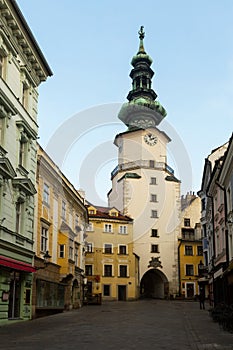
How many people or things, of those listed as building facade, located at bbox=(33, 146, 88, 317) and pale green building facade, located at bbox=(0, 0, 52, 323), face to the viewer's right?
2

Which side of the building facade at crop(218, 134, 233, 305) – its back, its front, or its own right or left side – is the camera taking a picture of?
left

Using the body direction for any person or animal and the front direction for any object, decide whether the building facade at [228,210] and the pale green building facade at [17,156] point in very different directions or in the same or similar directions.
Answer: very different directions

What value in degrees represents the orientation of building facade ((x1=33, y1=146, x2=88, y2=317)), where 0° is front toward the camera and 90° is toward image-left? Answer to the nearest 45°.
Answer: approximately 270°

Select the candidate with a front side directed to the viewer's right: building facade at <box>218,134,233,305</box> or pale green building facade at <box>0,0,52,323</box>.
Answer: the pale green building facade

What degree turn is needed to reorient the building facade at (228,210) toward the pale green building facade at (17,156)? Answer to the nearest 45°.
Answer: approximately 45° to its left

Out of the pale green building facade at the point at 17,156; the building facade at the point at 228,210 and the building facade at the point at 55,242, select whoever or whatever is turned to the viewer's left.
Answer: the building facade at the point at 228,210

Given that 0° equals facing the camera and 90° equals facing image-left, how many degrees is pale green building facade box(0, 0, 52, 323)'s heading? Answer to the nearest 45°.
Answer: approximately 270°

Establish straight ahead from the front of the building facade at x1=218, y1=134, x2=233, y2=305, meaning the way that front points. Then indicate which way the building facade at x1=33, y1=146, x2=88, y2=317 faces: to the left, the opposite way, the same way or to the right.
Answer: the opposite way

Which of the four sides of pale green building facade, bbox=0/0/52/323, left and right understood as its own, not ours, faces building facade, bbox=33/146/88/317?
left

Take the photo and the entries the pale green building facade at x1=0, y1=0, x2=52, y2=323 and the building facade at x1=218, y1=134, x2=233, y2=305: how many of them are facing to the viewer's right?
1
